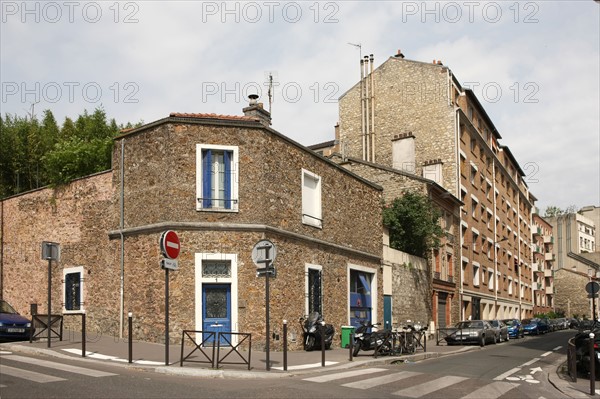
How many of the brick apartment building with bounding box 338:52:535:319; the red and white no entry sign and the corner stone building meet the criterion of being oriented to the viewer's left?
0

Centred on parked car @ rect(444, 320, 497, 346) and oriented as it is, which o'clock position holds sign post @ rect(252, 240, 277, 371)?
The sign post is roughly at 11 o'clock from the parked car.

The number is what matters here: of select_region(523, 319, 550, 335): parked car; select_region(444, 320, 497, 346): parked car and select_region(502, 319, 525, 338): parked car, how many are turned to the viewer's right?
0

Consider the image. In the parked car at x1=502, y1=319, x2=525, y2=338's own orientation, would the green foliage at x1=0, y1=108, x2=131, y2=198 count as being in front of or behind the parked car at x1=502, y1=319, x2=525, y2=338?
in front

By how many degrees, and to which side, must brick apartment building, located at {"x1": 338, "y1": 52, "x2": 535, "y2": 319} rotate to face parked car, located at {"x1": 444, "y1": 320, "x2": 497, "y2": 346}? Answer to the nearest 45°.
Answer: approximately 45° to its right

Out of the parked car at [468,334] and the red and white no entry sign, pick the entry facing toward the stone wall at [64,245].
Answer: the parked car

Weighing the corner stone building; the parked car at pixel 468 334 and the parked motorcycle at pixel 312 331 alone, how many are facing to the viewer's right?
0

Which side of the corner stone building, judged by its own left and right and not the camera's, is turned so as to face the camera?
front

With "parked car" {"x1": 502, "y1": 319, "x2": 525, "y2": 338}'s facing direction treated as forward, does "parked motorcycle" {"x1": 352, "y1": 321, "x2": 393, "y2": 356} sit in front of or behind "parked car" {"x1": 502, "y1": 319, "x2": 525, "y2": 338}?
in front

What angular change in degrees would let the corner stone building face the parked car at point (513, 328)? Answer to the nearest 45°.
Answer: approximately 135° to its left

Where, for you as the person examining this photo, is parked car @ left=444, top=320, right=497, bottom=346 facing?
facing the viewer and to the left of the viewer
